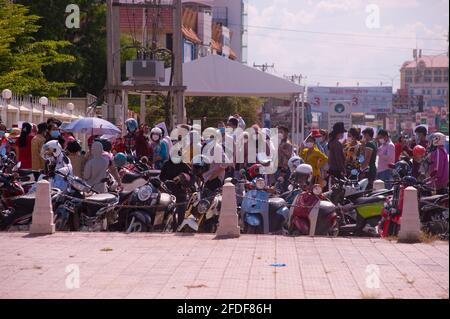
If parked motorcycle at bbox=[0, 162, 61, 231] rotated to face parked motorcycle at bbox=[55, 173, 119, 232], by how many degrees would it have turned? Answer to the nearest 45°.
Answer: approximately 180°

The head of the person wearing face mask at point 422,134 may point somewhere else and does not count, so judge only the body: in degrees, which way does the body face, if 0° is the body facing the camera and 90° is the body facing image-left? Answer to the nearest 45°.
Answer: approximately 45°

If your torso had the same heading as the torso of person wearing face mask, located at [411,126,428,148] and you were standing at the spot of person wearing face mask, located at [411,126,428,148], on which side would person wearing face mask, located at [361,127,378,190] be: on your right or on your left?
on your right

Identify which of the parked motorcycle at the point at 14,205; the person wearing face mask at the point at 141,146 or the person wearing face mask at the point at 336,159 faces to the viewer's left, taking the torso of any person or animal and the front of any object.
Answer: the parked motorcycle
